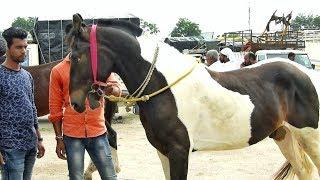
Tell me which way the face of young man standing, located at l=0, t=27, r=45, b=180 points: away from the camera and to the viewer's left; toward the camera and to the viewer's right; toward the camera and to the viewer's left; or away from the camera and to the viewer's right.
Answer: toward the camera and to the viewer's right

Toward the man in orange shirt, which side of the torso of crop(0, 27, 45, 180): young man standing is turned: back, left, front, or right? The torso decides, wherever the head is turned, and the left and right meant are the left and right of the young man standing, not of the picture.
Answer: left

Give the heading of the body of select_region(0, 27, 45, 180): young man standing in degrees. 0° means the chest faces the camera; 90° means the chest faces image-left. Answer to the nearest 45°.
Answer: approximately 315°

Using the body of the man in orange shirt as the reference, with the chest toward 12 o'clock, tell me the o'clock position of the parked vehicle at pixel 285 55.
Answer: The parked vehicle is roughly at 7 o'clock from the man in orange shirt.

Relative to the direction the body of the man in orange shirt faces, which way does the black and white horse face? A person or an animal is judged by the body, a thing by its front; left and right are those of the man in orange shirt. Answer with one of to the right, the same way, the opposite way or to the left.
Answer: to the right

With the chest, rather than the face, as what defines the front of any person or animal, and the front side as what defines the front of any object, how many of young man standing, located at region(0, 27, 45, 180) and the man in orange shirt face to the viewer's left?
0

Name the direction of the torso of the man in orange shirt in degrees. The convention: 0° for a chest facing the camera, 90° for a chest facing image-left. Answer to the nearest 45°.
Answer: approximately 0°

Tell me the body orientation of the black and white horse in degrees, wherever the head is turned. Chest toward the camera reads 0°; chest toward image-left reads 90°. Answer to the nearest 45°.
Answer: approximately 90°

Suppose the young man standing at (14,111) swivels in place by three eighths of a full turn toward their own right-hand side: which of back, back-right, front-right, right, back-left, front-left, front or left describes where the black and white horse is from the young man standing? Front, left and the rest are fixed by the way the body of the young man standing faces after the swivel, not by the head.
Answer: back

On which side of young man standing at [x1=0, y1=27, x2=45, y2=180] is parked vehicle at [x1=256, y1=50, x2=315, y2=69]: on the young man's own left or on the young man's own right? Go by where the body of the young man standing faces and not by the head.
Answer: on the young man's own left
